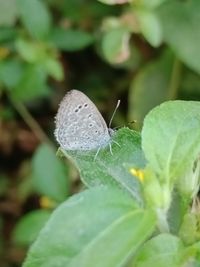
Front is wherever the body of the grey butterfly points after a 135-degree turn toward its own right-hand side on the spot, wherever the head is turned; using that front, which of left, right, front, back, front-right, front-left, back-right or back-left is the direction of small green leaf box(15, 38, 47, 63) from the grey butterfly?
back-right

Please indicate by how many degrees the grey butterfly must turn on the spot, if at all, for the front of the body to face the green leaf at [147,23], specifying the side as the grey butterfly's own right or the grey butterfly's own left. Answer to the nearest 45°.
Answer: approximately 90° to the grey butterfly's own left

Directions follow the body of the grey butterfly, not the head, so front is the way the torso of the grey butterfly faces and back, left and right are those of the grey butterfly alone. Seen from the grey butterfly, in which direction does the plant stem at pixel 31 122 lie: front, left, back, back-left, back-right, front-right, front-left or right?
left

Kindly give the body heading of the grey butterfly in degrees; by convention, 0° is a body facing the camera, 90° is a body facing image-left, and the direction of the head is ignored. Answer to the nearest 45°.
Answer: approximately 270°

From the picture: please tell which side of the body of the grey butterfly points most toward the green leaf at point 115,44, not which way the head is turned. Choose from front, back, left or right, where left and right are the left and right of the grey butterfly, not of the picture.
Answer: left

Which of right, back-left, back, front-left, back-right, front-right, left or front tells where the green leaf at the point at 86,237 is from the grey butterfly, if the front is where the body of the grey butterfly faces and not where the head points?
right

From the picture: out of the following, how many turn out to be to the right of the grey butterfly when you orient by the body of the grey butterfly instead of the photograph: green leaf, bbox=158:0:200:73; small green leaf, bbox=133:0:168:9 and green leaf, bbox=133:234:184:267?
1

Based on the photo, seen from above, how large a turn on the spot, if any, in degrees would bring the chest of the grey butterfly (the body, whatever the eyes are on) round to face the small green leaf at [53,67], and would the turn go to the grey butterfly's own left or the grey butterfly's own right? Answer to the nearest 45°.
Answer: approximately 90° to the grey butterfly's own left

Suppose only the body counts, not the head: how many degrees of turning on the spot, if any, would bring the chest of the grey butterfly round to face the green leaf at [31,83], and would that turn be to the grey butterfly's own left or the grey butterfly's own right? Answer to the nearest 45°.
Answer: approximately 90° to the grey butterfly's own left

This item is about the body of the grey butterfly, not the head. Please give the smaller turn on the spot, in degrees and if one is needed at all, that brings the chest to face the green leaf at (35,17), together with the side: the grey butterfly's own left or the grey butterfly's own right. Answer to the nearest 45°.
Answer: approximately 90° to the grey butterfly's own left

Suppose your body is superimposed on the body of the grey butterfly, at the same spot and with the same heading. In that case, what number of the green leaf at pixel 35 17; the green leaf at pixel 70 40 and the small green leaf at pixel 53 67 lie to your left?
3
